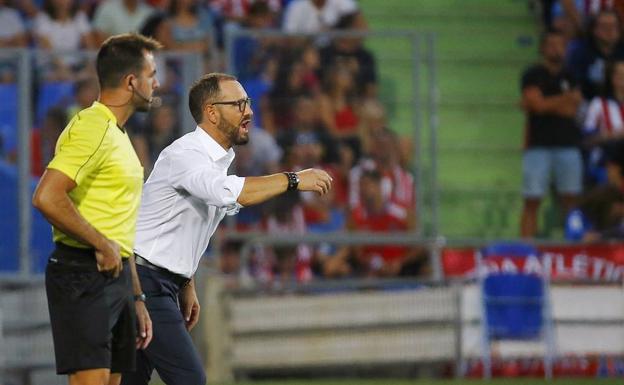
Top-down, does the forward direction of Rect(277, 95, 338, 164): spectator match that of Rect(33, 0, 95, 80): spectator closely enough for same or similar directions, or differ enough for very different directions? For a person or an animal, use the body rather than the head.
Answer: same or similar directions

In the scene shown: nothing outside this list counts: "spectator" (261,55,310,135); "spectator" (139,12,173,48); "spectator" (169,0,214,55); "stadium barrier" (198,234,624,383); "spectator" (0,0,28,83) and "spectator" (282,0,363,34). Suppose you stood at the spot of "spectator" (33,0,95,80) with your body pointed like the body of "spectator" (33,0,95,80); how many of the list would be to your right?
1

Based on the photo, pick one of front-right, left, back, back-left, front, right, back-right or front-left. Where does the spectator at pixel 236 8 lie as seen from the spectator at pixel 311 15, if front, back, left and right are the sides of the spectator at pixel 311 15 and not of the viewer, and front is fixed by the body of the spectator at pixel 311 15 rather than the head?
right

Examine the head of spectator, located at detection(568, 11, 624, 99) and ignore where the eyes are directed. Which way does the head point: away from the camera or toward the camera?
toward the camera

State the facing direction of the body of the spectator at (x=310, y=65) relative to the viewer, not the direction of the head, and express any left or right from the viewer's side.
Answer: facing the viewer

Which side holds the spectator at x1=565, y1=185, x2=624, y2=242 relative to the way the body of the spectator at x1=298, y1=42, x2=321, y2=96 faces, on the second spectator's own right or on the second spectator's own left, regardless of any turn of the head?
on the second spectator's own left

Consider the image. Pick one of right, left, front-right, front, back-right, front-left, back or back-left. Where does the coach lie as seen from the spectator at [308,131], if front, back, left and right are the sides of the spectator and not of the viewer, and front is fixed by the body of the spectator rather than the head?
front

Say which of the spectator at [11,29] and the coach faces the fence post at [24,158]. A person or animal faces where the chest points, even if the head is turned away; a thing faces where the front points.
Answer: the spectator

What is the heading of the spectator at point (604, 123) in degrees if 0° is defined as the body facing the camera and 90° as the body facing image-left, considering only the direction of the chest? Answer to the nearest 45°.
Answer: approximately 0°

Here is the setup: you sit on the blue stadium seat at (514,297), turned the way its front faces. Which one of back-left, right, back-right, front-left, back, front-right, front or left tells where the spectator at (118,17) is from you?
right

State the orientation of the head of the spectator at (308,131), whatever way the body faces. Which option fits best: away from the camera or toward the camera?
toward the camera

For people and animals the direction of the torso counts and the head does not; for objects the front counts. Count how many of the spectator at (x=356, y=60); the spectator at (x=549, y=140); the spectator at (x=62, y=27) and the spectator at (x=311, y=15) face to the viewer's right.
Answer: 0

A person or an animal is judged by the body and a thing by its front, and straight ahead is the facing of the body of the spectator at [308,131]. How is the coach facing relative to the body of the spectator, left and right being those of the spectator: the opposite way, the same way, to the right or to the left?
to the left

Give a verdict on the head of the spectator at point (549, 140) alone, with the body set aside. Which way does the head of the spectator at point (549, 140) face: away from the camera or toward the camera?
toward the camera

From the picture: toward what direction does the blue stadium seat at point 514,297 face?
toward the camera
